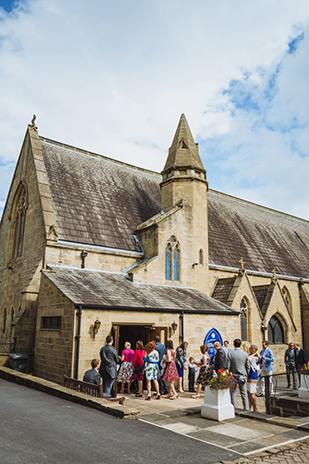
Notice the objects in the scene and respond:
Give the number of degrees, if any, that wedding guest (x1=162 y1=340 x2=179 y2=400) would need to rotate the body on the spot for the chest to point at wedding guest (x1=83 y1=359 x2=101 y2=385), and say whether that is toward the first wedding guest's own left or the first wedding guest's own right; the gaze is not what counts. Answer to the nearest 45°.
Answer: approximately 90° to the first wedding guest's own left

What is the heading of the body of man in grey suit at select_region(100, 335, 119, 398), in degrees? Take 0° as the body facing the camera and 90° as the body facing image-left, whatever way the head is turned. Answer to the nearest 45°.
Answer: approximately 225°

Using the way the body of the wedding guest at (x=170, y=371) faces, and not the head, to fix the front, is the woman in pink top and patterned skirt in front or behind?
in front

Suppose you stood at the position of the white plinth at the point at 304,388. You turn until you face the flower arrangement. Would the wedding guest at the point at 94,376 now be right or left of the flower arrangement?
right

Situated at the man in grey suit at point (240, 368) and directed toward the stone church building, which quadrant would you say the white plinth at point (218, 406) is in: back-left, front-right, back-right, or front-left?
back-left

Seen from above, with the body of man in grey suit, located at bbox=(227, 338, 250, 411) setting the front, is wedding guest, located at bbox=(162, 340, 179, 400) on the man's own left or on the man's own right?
on the man's own left

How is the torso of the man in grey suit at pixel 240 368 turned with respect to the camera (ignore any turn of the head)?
away from the camera

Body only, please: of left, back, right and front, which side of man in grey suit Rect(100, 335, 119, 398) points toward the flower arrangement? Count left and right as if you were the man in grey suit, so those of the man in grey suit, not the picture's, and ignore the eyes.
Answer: right

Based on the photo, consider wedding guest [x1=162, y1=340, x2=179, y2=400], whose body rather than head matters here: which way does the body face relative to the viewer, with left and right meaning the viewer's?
facing away from the viewer and to the left of the viewer

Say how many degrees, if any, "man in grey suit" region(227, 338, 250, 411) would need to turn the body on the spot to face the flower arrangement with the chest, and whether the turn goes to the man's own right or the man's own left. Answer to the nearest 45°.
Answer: approximately 180°
